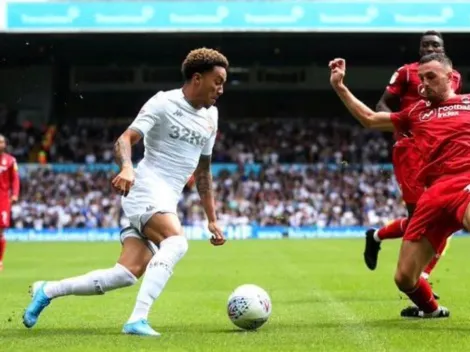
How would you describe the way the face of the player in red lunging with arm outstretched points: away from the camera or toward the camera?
toward the camera

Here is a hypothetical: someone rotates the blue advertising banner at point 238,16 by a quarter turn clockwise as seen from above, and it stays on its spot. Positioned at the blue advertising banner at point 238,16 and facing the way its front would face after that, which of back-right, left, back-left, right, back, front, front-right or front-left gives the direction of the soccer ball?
left

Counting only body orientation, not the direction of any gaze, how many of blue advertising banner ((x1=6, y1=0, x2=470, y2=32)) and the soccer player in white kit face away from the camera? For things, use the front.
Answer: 0

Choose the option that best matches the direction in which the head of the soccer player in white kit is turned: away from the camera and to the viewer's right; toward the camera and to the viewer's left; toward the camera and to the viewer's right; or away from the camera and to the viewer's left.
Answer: toward the camera and to the viewer's right

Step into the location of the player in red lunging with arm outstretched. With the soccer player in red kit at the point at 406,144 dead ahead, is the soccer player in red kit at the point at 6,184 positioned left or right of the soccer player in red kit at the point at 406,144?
left

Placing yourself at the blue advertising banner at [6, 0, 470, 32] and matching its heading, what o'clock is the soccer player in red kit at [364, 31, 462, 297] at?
The soccer player in red kit is roughly at 12 o'clock from the blue advertising banner.

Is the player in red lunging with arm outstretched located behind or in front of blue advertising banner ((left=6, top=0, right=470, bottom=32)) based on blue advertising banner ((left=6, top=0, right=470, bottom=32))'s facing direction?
in front

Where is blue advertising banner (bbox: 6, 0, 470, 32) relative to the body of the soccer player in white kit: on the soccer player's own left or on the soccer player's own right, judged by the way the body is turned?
on the soccer player's own left

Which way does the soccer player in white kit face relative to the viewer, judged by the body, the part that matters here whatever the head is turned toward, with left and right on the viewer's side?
facing the viewer and to the right of the viewer

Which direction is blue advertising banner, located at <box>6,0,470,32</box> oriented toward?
toward the camera

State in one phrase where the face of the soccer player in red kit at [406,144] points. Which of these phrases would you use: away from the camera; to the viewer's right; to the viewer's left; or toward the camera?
toward the camera
